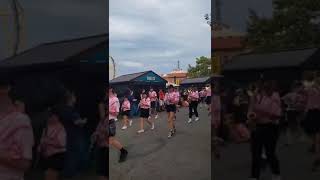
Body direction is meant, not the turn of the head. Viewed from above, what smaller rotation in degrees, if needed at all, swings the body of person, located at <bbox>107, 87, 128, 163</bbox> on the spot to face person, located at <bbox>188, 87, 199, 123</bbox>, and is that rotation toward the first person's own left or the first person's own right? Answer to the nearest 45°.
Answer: approximately 180°

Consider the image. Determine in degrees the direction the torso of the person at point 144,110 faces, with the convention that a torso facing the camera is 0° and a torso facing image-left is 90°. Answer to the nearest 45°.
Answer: approximately 45°

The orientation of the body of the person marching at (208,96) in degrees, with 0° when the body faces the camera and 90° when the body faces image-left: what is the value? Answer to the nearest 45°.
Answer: approximately 45°
